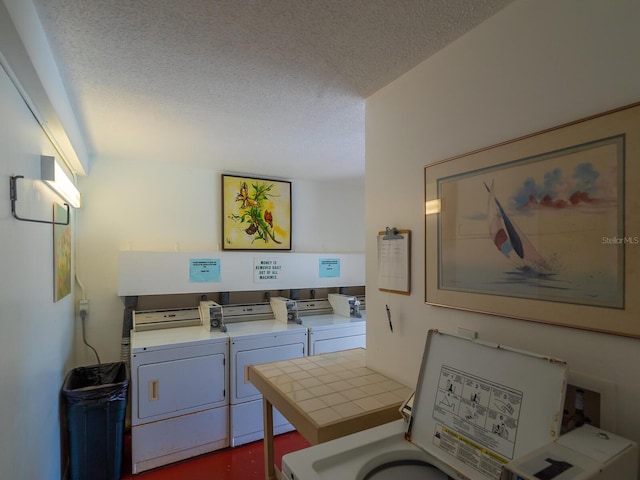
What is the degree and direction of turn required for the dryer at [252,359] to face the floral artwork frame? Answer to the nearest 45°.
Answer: approximately 135° to its right

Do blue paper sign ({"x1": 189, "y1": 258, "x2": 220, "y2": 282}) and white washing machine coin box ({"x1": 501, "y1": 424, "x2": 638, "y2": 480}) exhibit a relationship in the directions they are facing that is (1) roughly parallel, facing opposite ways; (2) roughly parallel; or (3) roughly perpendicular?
roughly perpendicular

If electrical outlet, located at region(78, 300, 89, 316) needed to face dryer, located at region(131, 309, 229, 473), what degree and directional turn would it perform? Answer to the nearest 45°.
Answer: approximately 45° to its left

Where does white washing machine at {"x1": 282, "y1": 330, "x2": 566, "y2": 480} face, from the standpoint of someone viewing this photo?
facing the viewer and to the left of the viewer

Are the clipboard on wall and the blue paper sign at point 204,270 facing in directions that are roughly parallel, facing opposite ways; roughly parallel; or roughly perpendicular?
roughly perpendicular

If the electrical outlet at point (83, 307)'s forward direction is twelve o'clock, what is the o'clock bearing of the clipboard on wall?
The clipboard on wall is roughly at 11 o'clock from the electrical outlet.

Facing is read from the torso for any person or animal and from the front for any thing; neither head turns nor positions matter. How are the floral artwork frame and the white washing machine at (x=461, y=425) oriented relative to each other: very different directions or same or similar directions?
very different directions

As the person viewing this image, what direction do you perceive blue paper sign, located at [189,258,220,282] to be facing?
facing the viewer

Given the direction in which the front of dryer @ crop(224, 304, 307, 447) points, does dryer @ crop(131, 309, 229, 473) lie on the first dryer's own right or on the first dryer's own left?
on the first dryer's own right

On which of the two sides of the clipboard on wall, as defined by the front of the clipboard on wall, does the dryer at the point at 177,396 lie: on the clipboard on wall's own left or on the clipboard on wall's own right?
on the clipboard on wall's own right

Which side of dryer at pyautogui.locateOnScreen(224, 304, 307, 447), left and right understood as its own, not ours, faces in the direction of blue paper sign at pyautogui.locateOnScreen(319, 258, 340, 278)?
left

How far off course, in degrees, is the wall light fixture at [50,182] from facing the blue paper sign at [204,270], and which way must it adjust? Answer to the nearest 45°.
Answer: approximately 45° to its left

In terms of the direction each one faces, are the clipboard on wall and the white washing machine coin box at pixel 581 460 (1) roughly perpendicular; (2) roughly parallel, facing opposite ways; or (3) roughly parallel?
roughly parallel
